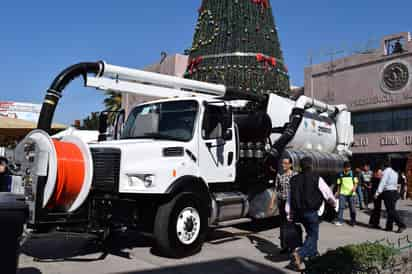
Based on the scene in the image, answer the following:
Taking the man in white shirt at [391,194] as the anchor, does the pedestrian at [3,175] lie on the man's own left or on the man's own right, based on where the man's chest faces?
on the man's own left

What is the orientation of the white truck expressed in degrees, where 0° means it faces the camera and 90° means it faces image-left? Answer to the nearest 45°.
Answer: approximately 45°

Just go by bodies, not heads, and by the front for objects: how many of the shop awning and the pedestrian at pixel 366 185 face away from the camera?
0

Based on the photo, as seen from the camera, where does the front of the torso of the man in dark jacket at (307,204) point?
away from the camera

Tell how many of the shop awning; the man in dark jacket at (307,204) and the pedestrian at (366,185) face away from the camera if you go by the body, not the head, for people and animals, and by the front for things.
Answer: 1

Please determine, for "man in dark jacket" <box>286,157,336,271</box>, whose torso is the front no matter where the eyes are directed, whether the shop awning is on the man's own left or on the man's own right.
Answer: on the man's own left

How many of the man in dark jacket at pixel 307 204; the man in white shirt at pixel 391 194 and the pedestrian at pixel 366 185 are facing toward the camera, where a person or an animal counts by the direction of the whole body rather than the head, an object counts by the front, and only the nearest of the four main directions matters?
1

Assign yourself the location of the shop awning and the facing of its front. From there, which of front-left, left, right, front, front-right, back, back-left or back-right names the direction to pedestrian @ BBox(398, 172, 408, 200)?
front-left

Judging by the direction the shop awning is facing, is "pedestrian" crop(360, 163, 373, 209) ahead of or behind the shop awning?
ahead

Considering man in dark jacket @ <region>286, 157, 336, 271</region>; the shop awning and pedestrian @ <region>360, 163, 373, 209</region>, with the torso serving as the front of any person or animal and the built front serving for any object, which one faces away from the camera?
the man in dark jacket

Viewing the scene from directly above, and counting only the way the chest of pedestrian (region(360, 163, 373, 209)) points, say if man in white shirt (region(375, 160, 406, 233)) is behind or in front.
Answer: in front

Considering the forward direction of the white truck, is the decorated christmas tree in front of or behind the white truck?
behind
